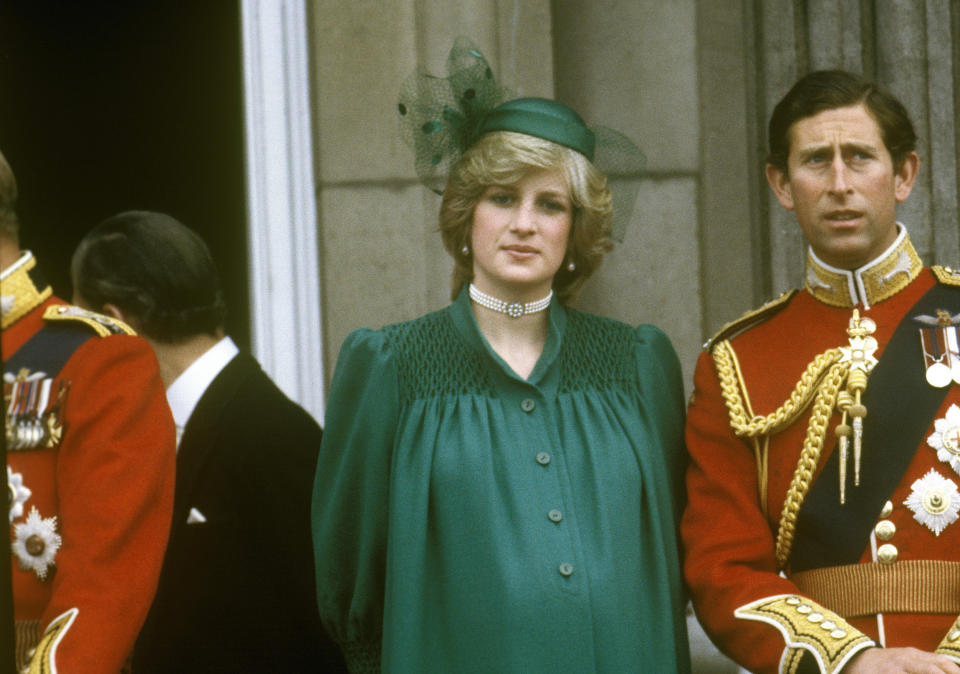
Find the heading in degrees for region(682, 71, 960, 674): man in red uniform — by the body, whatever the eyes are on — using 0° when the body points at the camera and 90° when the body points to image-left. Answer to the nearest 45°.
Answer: approximately 0°

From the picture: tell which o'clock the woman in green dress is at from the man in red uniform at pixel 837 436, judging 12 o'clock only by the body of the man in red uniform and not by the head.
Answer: The woman in green dress is roughly at 3 o'clock from the man in red uniform.

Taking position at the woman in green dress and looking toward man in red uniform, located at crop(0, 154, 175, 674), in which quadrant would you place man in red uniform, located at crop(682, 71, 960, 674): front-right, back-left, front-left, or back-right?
back-left

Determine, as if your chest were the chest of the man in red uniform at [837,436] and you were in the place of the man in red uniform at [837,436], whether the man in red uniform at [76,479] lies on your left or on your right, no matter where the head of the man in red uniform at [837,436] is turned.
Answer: on your right

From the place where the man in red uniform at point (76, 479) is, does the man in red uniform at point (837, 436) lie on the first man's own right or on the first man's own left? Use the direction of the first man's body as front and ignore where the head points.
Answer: on the first man's own left
